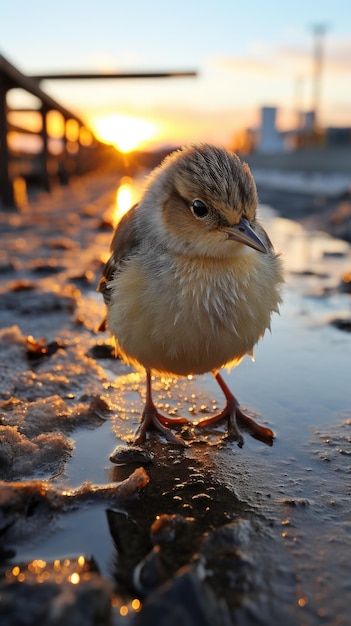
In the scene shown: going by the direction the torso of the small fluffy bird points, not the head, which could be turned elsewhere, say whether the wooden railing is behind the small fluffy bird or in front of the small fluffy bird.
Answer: behind

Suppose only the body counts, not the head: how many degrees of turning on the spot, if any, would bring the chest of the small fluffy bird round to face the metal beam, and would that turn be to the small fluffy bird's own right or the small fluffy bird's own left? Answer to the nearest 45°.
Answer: approximately 135° to the small fluffy bird's own left

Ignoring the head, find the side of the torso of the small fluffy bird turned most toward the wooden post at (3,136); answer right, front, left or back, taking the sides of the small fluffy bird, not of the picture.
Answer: back

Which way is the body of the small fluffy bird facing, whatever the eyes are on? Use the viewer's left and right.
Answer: facing the viewer and to the right of the viewer
